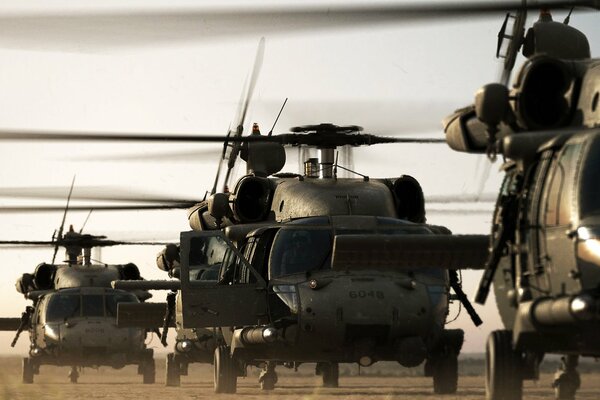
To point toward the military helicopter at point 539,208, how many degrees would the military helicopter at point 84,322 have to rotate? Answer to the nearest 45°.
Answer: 0° — it already faces it

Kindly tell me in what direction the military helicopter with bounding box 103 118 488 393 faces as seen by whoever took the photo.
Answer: facing the viewer

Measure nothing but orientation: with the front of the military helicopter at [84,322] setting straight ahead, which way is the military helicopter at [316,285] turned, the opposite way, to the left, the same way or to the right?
the same way

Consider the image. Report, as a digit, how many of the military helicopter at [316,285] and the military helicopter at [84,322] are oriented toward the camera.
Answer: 2

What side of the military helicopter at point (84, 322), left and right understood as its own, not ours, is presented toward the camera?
front

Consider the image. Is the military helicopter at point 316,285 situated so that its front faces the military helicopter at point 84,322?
no

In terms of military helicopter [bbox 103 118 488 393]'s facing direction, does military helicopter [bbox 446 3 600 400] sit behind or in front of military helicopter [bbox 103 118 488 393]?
in front

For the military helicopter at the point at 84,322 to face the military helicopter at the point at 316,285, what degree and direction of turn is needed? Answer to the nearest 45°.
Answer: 0° — it already faces it
